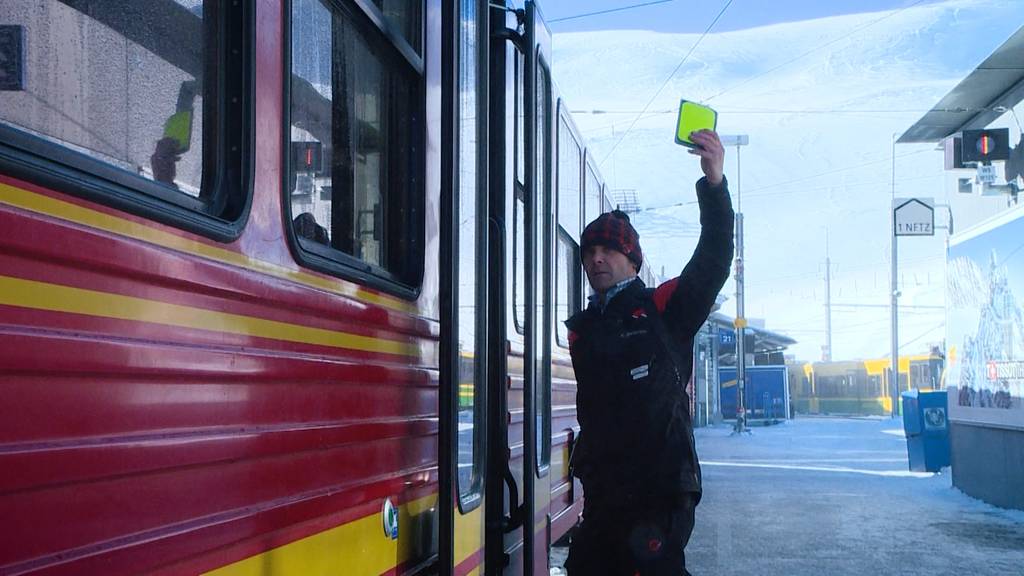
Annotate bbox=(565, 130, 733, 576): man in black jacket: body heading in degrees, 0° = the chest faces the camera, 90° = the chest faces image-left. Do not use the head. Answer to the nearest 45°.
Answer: approximately 45°

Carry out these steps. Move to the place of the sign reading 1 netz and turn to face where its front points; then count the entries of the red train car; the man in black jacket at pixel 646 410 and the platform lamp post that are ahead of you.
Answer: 2

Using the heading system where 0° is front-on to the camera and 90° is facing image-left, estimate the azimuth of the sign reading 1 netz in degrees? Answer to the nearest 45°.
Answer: approximately 0°

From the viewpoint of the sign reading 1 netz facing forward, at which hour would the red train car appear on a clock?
The red train car is roughly at 12 o'clock from the sign reading 1 netz.

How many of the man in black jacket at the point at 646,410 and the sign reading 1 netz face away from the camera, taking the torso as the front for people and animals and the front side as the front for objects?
0

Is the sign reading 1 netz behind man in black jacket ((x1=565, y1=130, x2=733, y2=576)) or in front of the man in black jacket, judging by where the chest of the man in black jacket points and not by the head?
behind

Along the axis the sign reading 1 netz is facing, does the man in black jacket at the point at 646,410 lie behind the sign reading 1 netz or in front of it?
in front
